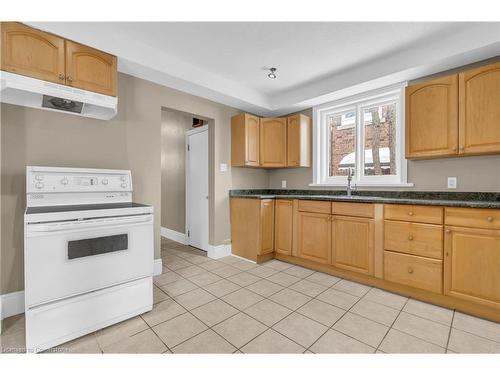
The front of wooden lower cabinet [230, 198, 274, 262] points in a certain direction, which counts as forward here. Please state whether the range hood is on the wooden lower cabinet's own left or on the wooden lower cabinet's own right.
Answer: on the wooden lower cabinet's own right

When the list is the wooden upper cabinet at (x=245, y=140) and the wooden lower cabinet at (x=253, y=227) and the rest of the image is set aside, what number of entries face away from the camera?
0

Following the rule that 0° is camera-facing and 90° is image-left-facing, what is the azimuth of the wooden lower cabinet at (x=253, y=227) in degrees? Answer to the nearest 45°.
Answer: approximately 315°

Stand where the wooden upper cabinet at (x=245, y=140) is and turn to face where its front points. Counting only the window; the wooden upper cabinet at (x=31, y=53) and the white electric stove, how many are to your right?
2

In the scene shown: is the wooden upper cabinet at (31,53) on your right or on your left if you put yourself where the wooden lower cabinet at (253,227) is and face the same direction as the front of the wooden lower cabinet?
on your right

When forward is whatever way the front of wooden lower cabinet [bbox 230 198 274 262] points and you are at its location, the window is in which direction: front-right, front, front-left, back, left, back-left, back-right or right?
front-left

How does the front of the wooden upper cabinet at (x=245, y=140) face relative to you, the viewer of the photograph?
facing the viewer and to the right of the viewer
